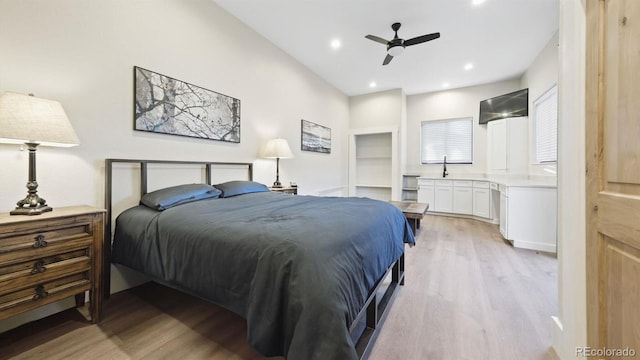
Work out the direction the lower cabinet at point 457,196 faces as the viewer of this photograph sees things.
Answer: facing the viewer

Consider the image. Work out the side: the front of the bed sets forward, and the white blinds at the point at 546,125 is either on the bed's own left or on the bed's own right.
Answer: on the bed's own left

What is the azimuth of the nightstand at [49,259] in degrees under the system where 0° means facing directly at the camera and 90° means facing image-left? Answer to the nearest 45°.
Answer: approximately 315°

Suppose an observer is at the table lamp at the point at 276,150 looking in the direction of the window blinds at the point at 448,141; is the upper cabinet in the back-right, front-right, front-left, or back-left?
front-right

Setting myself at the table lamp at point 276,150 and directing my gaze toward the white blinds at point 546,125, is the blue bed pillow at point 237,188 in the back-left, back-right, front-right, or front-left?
back-right

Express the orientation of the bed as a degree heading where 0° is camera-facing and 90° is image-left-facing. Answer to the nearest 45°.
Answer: approximately 315°

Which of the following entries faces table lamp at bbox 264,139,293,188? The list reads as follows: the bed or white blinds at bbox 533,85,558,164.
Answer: the white blinds

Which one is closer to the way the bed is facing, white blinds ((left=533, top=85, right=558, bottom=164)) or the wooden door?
the wooden door

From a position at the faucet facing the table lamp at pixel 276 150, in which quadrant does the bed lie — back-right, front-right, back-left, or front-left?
front-left

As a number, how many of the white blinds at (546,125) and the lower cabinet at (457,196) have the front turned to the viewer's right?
0

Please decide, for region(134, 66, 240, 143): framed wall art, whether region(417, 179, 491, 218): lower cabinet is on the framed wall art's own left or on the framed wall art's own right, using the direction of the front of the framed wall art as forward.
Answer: on the framed wall art's own left
